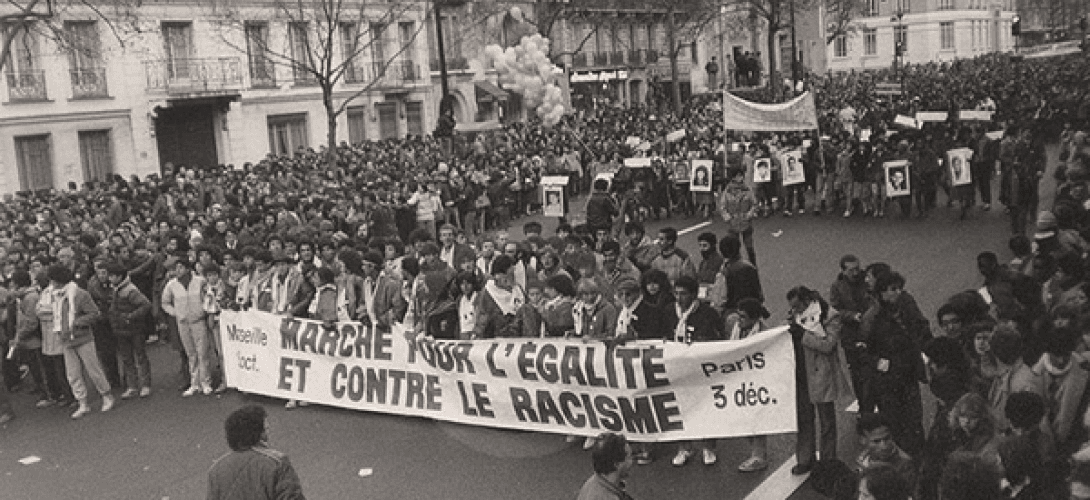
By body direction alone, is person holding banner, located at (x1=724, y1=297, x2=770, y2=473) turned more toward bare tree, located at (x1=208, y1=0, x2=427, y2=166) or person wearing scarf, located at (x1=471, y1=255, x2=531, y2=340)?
the person wearing scarf

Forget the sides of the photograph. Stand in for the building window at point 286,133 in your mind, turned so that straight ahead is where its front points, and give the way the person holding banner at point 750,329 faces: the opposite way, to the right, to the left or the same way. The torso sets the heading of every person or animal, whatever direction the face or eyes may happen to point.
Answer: to the right

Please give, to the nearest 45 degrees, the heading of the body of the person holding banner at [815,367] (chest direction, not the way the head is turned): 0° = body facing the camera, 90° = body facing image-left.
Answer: approximately 45°

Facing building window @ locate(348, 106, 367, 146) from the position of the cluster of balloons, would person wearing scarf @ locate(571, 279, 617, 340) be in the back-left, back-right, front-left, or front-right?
back-left

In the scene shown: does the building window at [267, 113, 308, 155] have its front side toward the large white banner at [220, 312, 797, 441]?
yes

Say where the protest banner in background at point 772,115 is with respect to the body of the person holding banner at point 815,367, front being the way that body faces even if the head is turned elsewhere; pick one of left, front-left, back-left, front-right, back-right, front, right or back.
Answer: back-right

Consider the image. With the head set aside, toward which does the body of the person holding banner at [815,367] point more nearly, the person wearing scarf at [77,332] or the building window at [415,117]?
the person wearing scarf

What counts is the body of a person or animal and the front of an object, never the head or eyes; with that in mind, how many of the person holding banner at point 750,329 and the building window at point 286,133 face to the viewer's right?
0

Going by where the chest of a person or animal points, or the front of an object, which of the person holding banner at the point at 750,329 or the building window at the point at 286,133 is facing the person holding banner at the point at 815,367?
the building window

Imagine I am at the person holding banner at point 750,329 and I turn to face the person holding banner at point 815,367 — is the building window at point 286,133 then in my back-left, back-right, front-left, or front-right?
back-left

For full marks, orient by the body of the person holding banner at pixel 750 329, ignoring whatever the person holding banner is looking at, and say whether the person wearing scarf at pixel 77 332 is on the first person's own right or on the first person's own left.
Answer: on the first person's own right
